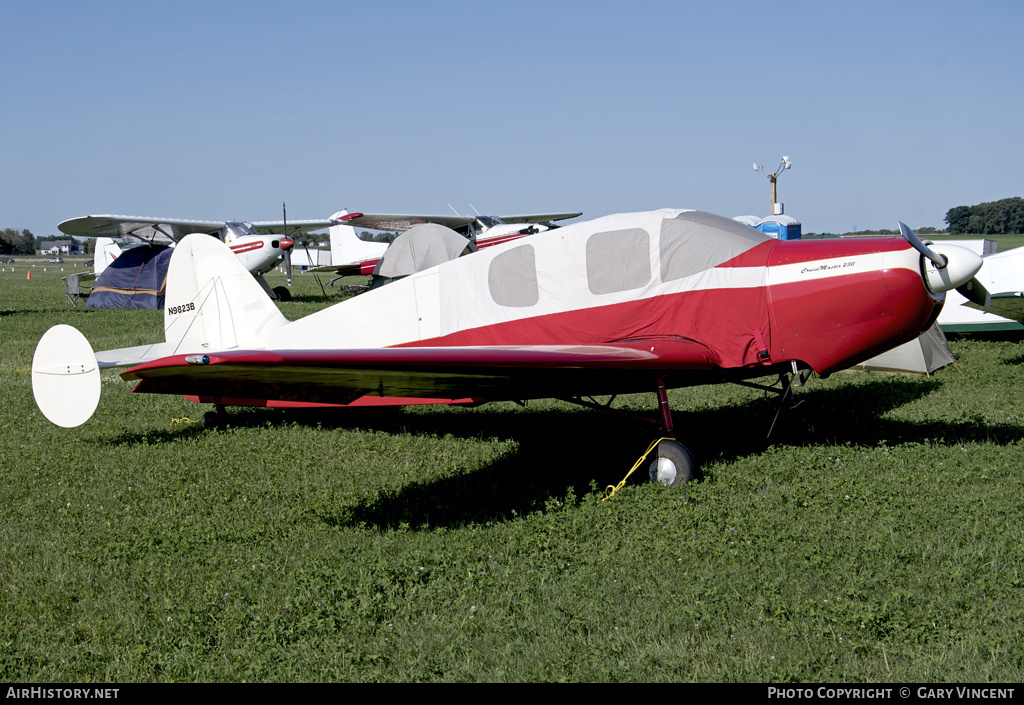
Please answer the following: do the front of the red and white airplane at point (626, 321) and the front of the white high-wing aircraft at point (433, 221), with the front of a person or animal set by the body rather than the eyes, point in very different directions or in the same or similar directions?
same or similar directions

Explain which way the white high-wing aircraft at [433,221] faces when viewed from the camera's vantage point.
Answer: facing the viewer and to the right of the viewer

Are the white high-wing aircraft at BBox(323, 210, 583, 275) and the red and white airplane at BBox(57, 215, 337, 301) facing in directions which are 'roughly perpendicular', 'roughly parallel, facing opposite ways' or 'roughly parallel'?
roughly parallel

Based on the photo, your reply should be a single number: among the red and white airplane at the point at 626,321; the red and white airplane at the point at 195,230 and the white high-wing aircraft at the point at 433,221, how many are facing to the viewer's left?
0

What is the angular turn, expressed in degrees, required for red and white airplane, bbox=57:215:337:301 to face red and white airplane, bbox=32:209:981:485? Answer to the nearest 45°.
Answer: approximately 45° to its right

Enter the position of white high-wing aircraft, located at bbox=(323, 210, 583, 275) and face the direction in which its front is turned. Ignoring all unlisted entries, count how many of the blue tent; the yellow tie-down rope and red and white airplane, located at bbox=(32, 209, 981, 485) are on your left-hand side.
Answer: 0

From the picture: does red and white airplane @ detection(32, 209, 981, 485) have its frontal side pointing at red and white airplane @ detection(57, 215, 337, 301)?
no

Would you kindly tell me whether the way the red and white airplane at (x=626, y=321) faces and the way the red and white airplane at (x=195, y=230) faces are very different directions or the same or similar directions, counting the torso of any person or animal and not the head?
same or similar directions

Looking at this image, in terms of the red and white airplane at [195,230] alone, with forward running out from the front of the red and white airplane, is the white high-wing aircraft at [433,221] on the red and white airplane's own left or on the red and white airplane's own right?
on the red and white airplane's own left

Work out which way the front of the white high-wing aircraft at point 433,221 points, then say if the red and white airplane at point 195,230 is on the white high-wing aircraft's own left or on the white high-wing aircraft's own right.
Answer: on the white high-wing aircraft's own right

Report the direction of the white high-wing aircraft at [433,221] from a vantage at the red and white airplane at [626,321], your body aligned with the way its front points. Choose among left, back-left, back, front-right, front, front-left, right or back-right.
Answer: back-left

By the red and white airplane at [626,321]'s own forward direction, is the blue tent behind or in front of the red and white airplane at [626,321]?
behind

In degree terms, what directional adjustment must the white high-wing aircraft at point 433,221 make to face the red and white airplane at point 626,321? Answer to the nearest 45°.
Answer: approximately 45° to its right
